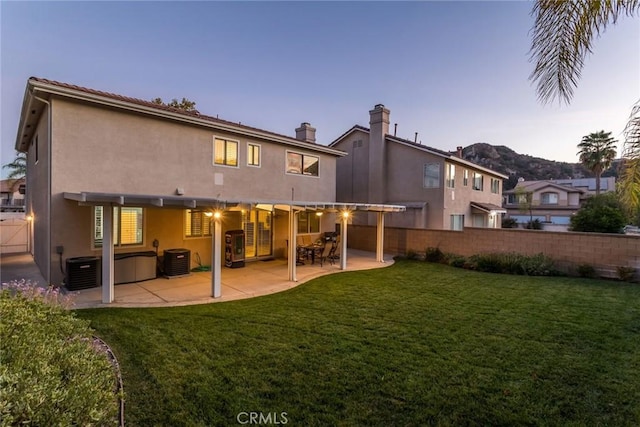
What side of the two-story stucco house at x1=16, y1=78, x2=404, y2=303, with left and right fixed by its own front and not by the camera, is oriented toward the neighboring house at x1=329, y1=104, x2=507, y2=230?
right

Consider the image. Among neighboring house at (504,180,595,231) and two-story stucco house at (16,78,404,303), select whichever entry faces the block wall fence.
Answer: the neighboring house

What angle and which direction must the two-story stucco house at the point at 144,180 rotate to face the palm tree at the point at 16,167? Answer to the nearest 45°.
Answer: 0° — it already faces it

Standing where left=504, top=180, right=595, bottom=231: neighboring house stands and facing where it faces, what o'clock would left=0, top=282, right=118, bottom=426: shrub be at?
The shrub is roughly at 12 o'clock from the neighboring house.

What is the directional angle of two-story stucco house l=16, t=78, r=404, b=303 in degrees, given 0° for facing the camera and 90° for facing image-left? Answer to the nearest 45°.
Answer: approximately 135°

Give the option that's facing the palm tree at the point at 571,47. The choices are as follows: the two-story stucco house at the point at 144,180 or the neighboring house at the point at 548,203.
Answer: the neighboring house

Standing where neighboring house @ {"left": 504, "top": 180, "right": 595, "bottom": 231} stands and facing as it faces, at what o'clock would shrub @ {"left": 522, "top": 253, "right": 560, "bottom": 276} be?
The shrub is roughly at 12 o'clock from the neighboring house.

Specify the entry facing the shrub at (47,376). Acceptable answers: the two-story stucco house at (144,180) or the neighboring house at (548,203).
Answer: the neighboring house

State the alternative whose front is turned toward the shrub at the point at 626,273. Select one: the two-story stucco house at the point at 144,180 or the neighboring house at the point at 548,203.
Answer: the neighboring house

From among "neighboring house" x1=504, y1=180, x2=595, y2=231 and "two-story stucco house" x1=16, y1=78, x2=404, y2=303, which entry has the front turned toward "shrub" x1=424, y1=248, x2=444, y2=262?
the neighboring house

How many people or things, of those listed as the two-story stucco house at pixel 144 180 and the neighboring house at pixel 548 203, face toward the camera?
1

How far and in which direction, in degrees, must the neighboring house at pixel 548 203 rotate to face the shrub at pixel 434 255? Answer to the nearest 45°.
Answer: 0° — it already faces it

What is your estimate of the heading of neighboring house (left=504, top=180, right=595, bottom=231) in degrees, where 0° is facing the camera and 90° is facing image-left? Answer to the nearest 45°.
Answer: approximately 0°
